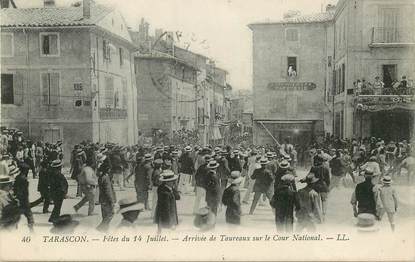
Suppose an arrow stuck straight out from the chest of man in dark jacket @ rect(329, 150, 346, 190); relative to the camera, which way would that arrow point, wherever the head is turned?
away from the camera

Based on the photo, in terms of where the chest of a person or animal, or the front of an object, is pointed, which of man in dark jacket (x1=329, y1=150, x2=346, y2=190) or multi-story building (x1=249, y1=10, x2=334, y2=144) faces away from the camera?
the man in dark jacket

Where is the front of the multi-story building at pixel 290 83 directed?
toward the camera

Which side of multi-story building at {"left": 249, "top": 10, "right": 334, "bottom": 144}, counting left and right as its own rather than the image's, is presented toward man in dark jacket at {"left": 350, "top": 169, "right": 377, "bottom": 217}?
front

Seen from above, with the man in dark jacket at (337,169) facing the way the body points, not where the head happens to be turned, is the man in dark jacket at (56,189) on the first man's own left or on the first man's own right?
on the first man's own left

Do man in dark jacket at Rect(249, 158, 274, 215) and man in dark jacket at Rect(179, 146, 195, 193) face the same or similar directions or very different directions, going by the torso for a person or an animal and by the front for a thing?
same or similar directions

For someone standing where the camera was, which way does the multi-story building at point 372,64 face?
facing the viewer

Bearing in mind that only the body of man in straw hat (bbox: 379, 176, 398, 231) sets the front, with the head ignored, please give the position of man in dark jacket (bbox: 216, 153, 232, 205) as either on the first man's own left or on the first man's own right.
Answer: on the first man's own left

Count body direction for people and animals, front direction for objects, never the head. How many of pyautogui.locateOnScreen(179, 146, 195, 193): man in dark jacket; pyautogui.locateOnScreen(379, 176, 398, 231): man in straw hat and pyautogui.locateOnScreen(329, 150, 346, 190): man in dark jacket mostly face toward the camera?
0

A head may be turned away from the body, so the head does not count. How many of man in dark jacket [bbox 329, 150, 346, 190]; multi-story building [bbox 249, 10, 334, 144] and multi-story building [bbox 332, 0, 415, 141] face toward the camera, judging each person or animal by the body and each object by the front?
2

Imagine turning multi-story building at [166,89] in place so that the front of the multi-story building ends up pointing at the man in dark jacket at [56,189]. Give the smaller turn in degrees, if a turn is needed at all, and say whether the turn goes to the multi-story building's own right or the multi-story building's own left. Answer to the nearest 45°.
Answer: approximately 45° to the multi-story building's own right
